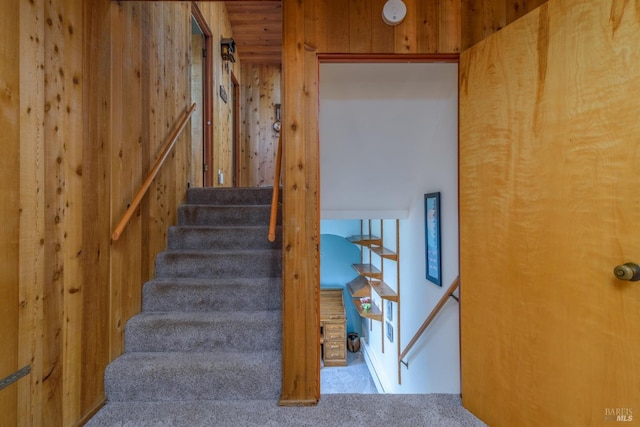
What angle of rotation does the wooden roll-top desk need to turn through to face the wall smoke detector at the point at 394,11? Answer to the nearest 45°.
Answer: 0° — it already faces it

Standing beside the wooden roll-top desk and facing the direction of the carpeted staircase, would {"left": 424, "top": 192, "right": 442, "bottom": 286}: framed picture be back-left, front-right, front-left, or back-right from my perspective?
front-left

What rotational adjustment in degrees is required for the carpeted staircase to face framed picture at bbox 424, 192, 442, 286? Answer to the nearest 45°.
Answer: approximately 90° to its left

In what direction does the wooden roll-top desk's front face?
toward the camera

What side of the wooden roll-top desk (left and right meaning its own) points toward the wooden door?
front

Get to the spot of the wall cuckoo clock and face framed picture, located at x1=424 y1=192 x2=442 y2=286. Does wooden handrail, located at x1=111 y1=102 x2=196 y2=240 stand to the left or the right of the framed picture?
right

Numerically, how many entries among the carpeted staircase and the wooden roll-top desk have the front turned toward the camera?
2

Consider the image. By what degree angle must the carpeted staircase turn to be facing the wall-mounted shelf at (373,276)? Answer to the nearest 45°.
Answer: approximately 135° to its left

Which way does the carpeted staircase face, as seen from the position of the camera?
facing the viewer
